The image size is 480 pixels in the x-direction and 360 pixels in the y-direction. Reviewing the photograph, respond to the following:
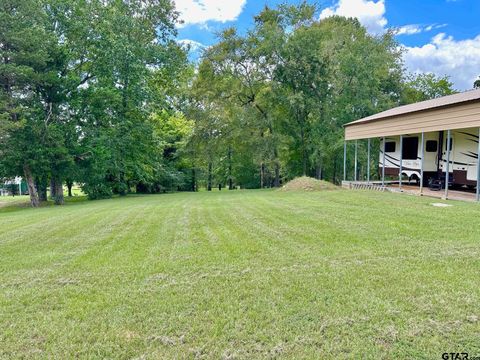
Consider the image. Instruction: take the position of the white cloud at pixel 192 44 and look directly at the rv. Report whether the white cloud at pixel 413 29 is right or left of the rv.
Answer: left

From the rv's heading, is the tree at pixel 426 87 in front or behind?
behind

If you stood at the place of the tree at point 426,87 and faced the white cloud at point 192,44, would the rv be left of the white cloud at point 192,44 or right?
left

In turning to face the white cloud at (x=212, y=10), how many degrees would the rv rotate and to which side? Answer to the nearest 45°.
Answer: approximately 135° to its right

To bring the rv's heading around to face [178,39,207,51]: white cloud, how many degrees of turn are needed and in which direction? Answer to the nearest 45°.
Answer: approximately 135° to its right
